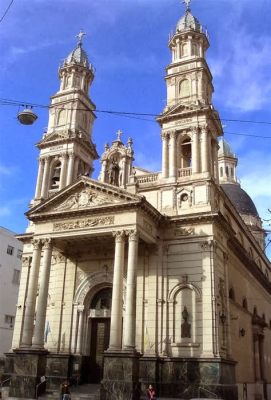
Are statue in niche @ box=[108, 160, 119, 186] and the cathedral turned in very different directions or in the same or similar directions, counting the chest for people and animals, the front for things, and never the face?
same or similar directions

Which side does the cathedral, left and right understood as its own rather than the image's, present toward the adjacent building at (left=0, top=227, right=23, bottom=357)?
right

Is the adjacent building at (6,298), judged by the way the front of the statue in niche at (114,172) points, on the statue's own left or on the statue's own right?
on the statue's own right

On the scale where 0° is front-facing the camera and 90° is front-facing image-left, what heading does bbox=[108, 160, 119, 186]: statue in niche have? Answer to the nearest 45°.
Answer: approximately 45°
